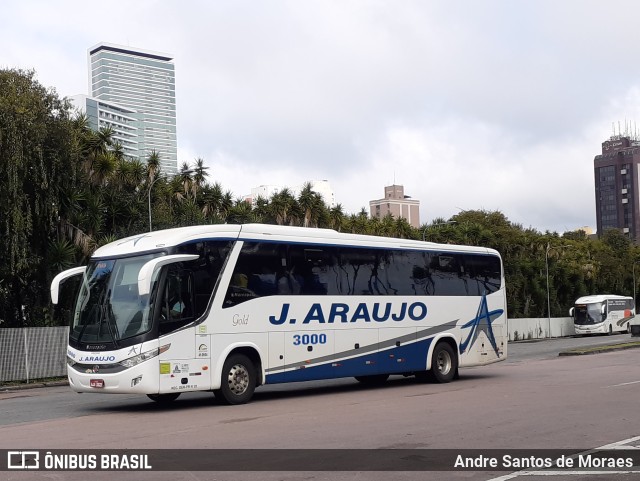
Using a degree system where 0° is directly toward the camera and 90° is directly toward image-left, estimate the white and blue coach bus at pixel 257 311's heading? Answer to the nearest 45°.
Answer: approximately 45°
